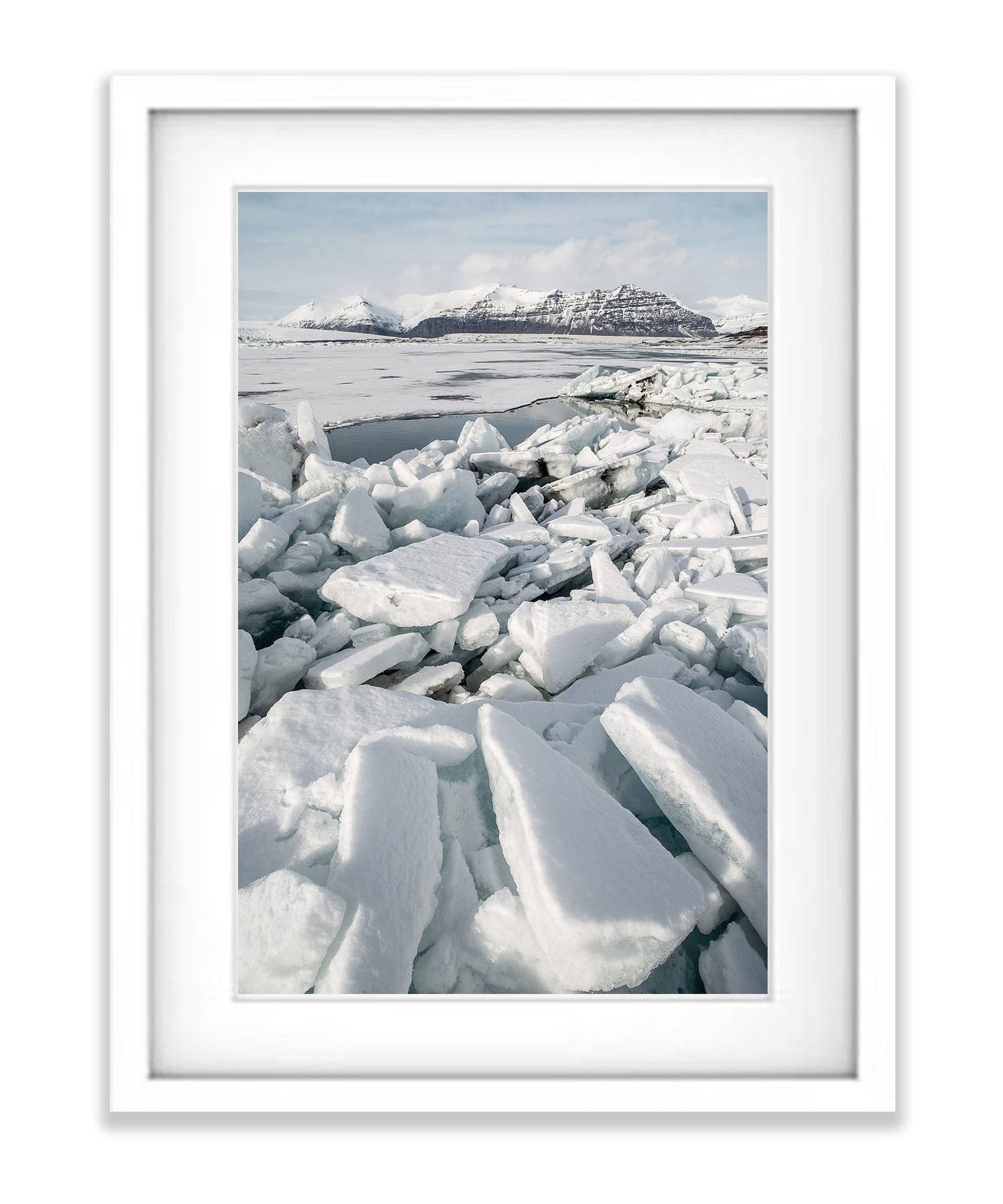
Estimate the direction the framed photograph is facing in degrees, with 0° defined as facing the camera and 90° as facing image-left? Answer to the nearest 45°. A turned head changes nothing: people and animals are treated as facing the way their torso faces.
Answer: approximately 0°
